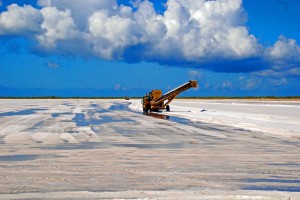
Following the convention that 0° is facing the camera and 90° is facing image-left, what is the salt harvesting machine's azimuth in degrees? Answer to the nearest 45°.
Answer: approximately 90°
